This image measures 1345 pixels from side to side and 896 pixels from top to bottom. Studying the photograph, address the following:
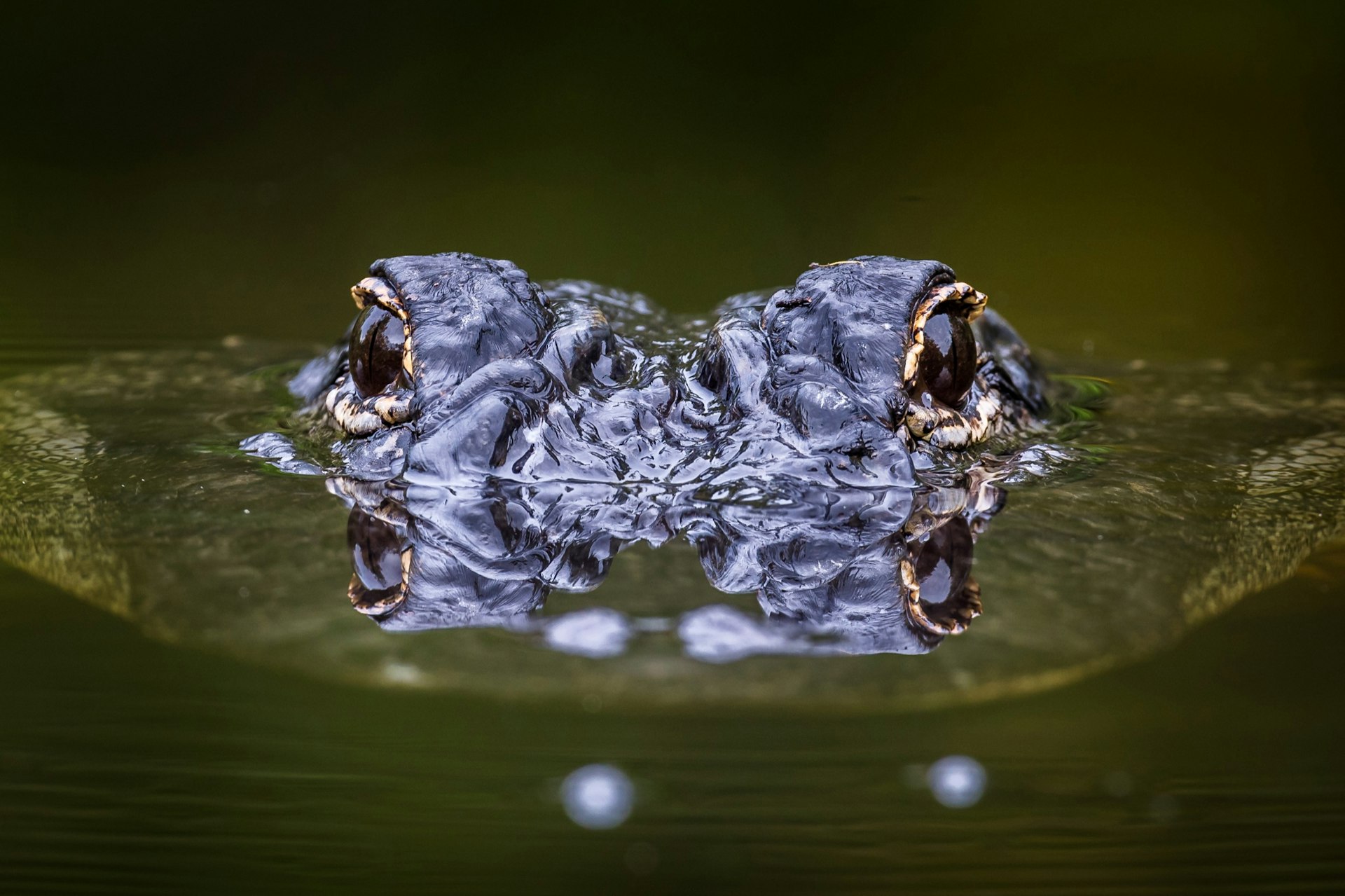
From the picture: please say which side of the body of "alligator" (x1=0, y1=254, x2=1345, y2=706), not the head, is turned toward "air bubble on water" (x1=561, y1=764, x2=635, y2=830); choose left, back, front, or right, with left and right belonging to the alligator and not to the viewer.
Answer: front

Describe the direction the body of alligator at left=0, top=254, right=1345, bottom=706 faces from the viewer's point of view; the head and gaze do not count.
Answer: toward the camera

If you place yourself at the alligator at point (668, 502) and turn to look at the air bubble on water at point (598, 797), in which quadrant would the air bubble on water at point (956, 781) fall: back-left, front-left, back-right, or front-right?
front-left

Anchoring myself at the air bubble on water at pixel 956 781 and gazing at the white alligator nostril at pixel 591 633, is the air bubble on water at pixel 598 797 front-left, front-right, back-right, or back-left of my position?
front-left
